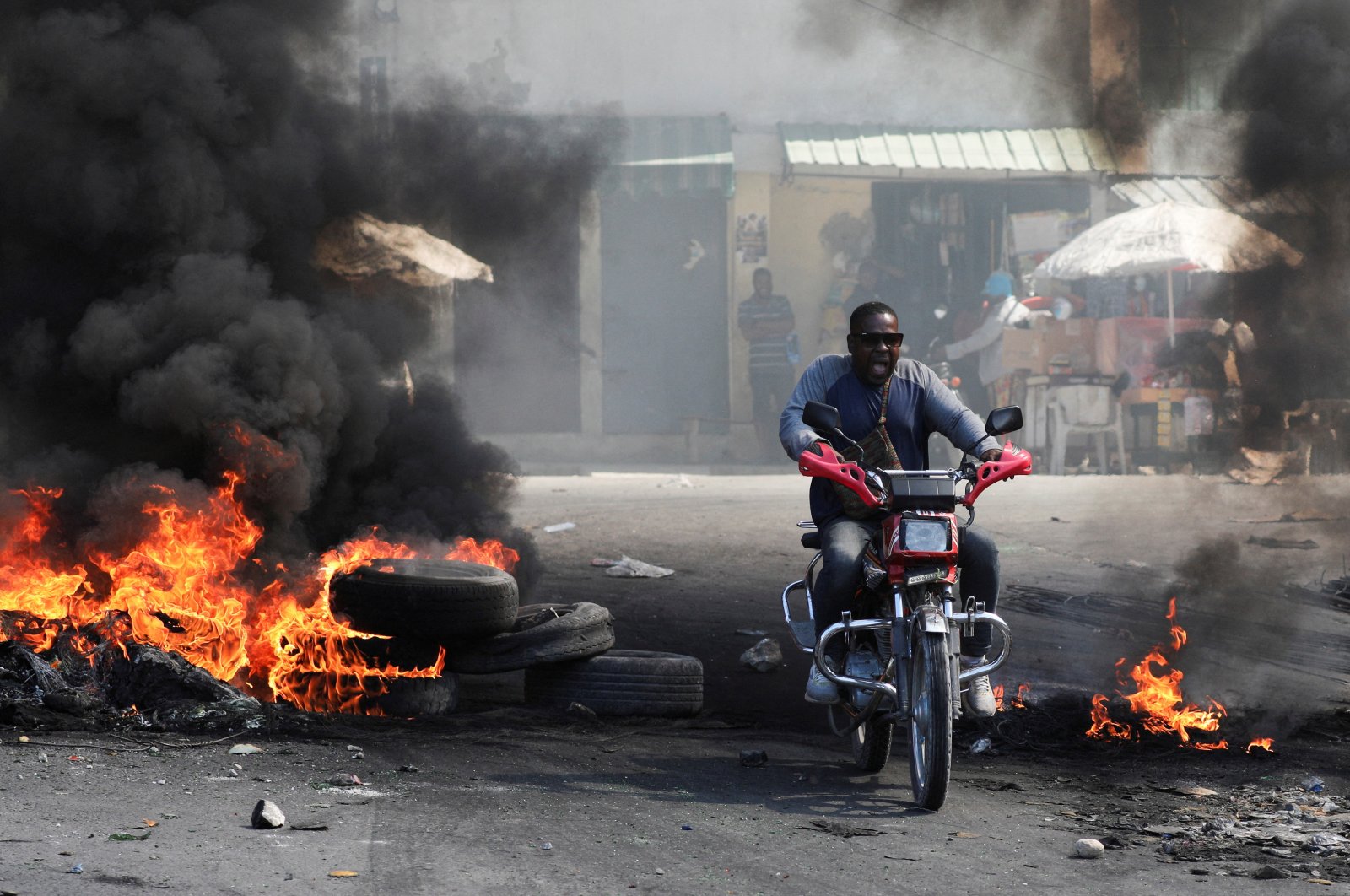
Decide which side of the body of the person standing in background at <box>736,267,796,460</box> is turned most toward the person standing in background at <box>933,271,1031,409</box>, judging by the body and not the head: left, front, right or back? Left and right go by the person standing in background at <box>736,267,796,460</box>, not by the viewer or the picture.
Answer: left

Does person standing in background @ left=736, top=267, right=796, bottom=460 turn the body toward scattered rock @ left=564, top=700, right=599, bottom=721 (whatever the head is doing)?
yes

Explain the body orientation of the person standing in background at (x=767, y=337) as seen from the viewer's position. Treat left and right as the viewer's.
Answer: facing the viewer

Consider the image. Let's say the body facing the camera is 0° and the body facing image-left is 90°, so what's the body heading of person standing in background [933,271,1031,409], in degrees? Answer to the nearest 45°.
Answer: approximately 90°

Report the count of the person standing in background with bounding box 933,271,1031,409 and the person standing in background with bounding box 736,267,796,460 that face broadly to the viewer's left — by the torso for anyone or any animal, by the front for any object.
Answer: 1

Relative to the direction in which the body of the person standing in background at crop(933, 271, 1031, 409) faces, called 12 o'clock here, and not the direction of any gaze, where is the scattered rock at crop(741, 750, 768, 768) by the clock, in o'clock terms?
The scattered rock is roughly at 9 o'clock from the person standing in background.

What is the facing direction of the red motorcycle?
toward the camera

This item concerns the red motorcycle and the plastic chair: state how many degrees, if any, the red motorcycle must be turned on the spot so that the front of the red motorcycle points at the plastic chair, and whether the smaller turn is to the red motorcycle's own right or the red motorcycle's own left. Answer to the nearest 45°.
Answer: approximately 180°

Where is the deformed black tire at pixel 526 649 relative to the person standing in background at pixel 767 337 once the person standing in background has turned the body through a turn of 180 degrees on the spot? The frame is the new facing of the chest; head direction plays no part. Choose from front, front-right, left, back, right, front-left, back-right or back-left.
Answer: back

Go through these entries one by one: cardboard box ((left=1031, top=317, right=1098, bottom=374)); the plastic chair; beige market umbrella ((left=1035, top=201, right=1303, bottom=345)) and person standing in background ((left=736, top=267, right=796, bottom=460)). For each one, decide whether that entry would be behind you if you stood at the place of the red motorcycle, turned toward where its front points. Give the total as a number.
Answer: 4

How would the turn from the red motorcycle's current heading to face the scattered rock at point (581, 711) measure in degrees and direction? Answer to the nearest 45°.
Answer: approximately 135° to its right

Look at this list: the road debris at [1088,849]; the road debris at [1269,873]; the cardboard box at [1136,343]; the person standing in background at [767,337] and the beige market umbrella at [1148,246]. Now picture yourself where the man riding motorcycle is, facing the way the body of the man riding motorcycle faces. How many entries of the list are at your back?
3

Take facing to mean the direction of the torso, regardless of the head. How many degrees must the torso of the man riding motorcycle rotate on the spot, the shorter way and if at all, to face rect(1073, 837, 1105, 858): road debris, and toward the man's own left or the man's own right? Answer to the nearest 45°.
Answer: approximately 45° to the man's own left

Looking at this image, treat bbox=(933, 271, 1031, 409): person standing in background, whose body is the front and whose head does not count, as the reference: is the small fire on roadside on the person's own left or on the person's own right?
on the person's own left

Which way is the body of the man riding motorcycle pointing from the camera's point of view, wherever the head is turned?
toward the camera
